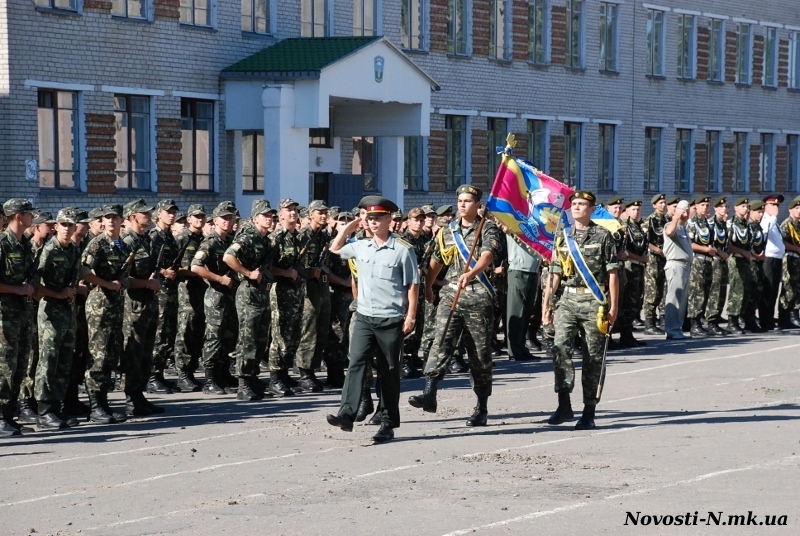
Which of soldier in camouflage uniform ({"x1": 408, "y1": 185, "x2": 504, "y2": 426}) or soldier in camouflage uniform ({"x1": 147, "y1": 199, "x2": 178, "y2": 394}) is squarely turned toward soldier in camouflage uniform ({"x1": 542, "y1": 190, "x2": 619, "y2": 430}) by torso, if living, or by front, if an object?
soldier in camouflage uniform ({"x1": 147, "y1": 199, "x2": 178, "y2": 394})

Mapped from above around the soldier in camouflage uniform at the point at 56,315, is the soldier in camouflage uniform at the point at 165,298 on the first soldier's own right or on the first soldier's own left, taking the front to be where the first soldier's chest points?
on the first soldier's own left

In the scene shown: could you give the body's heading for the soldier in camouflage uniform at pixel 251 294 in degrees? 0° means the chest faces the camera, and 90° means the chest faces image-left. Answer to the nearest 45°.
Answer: approximately 315°

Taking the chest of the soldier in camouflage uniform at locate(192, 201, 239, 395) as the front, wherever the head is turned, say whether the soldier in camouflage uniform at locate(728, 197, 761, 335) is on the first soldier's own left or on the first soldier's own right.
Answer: on the first soldier's own left

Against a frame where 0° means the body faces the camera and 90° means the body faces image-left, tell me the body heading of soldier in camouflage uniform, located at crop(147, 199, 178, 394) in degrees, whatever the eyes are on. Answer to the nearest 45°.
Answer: approximately 315°

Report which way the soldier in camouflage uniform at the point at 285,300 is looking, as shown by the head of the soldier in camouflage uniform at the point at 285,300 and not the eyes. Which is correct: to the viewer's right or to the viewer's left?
to the viewer's right
